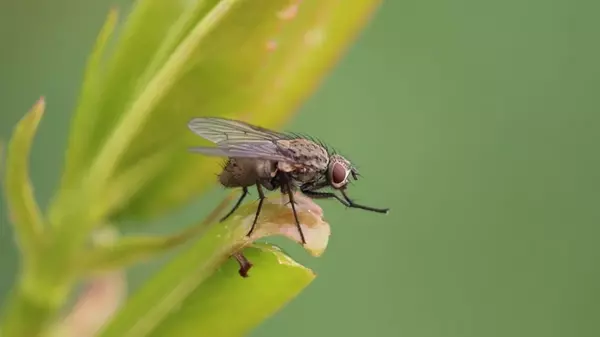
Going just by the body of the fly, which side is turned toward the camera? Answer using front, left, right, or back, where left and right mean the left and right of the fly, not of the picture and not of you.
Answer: right
